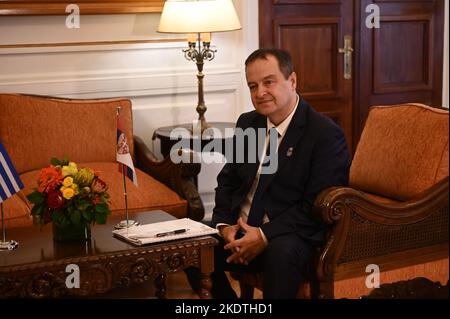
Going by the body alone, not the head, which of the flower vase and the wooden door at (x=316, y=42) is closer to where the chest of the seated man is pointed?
the flower vase

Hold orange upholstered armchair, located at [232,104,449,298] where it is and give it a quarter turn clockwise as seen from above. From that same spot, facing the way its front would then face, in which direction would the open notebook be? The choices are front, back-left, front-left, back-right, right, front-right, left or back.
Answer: front-left

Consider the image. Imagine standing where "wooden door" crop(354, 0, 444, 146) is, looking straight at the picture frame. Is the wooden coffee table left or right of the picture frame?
left

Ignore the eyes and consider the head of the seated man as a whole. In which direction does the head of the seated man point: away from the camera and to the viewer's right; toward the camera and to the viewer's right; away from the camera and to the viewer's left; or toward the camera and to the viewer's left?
toward the camera and to the viewer's left

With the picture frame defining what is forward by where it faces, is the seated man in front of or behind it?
in front

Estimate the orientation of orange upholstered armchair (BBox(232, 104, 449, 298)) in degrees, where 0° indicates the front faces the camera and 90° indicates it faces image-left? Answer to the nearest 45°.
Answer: approximately 45°

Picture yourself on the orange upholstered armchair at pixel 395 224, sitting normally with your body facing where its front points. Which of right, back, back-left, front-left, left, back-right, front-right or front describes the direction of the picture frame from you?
right

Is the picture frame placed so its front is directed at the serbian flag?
yes

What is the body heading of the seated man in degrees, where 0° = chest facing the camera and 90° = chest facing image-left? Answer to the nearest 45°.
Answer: approximately 45°

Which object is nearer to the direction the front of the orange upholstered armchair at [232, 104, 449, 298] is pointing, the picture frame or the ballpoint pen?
the ballpoint pen

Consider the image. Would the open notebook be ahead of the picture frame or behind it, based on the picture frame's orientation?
ahead

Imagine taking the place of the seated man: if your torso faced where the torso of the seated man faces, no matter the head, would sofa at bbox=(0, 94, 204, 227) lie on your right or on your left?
on your right

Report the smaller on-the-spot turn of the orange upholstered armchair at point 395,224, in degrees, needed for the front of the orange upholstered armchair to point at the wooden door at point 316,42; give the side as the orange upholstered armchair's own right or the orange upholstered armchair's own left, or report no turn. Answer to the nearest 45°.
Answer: approximately 135° to the orange upholstered armchair's own right

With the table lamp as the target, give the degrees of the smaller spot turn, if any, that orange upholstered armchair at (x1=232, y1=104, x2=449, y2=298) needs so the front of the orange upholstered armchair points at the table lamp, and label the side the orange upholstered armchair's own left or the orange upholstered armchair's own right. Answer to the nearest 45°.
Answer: approximately 90° to the orange upholstered armchair's own right

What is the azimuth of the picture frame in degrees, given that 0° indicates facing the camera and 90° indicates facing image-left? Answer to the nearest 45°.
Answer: approximately 0°

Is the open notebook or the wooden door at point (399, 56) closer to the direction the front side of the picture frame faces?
the open notebook
